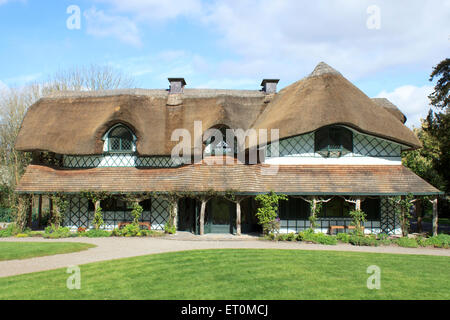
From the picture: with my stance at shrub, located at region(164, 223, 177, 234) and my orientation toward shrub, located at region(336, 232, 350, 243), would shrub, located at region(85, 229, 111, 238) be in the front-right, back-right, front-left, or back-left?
back-right

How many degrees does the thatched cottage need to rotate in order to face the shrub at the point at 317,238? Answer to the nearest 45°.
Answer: approximately 45° to its left

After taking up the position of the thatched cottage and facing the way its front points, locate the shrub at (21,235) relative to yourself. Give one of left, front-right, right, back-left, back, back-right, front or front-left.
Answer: right

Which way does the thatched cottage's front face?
toward the camera

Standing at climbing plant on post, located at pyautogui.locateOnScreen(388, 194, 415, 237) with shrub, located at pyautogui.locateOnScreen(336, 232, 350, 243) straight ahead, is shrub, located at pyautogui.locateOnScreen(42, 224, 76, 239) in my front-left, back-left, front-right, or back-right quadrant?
front-right

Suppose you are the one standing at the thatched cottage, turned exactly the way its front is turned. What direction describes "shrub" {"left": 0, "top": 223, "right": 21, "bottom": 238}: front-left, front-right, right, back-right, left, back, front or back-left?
right

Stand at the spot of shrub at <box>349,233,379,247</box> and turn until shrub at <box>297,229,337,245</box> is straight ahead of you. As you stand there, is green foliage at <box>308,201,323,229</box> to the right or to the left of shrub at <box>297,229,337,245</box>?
right

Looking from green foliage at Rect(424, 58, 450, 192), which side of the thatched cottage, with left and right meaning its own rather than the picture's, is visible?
left
